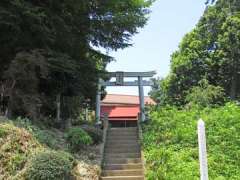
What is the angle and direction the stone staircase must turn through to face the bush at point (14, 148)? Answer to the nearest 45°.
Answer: approximately 45° to its right

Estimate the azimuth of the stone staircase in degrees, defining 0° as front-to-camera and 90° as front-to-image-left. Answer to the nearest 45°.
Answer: approximately 0°

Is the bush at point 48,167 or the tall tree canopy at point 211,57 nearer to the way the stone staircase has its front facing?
the bush
